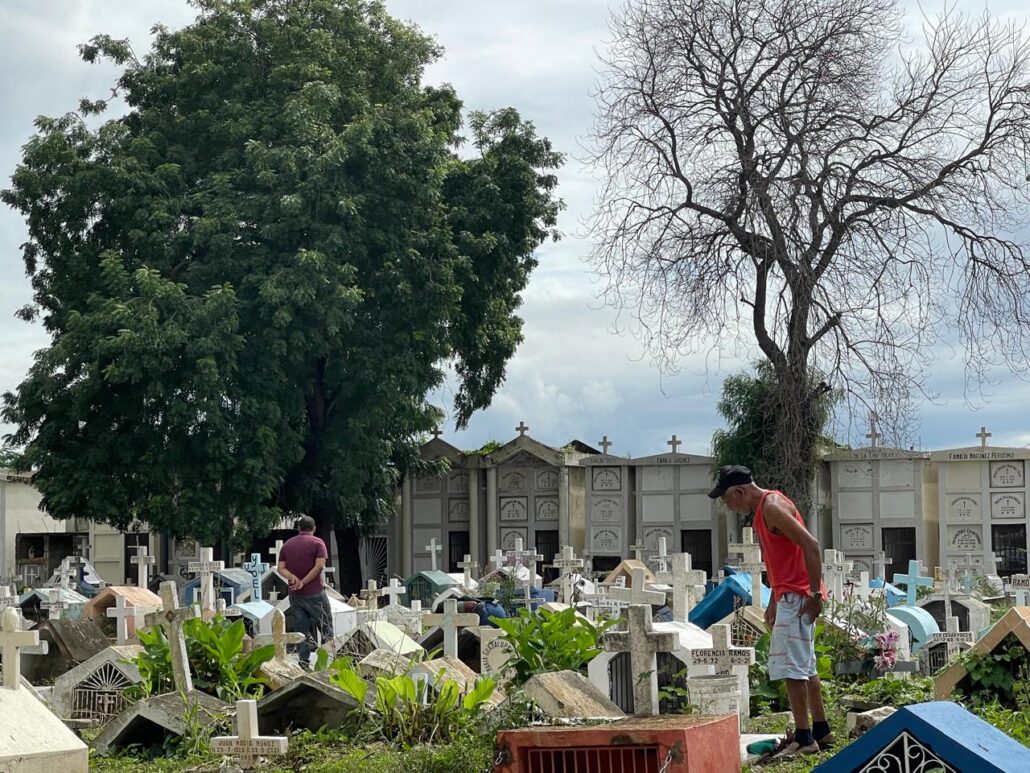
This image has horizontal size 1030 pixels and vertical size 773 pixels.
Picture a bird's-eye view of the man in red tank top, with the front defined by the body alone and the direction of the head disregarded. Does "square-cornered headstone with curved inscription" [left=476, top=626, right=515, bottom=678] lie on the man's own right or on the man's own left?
on the man's own right

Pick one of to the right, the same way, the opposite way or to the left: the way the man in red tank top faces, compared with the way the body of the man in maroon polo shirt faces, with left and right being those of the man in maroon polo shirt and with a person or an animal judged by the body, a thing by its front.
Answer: to the left

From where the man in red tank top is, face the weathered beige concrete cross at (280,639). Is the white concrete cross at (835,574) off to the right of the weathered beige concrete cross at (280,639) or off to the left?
right

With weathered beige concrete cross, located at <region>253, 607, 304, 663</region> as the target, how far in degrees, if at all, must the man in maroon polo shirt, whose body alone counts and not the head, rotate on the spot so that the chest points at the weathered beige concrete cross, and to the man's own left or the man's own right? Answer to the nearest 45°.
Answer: approximately 180°

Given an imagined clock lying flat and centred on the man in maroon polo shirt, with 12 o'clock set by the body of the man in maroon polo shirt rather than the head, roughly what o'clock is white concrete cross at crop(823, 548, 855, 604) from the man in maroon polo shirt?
The white concrete cross is roughly at 2 o'clock from the man in maroon polo shirt.

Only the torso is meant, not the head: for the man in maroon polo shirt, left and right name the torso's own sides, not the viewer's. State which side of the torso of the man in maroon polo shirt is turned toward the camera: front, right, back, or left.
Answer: back

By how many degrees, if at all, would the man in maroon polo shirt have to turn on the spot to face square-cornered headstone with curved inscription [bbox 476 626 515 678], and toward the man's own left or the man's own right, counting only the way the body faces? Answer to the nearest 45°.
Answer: approximately 135° to the man's own right

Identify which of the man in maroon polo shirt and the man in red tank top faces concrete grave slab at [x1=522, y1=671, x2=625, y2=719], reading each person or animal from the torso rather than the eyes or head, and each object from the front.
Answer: the man in red tank top

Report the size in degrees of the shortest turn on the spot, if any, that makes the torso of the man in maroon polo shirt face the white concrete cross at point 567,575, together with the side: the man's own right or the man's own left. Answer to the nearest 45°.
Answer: approximately 45° to the man's own right

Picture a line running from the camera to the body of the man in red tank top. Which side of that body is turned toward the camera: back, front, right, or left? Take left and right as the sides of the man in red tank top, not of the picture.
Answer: left

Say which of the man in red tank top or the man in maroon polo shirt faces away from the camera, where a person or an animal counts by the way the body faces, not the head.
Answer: the man in maroon polo shirt

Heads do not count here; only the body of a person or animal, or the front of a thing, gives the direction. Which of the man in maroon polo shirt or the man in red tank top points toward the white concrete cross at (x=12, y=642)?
the man in red tank top

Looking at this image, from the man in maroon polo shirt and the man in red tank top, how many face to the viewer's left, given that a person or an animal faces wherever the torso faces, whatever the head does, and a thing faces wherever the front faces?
1

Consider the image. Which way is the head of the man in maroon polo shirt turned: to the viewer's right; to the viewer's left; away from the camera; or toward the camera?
away from the camera
